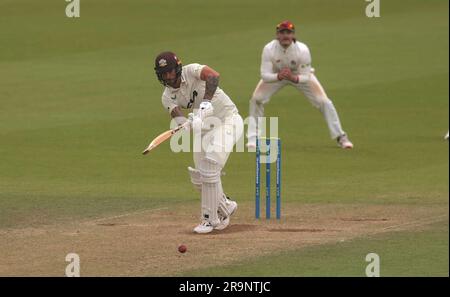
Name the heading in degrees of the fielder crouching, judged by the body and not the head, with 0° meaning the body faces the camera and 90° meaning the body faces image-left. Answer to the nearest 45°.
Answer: approximately 0°

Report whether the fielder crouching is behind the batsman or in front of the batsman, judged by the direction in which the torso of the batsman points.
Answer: behind

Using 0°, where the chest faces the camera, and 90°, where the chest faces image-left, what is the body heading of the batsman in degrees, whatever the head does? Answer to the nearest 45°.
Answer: approximately 45°

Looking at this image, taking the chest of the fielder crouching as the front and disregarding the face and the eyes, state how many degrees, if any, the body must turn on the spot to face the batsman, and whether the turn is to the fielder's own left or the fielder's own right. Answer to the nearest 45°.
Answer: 0° — they already face them
